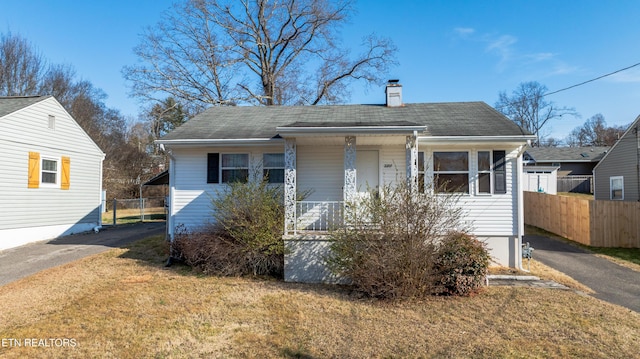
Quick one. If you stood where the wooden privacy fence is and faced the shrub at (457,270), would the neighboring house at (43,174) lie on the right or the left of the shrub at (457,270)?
right

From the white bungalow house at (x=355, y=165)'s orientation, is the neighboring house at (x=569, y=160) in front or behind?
behind

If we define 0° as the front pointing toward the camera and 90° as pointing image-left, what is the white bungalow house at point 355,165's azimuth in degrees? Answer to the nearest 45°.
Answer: approximately 0°

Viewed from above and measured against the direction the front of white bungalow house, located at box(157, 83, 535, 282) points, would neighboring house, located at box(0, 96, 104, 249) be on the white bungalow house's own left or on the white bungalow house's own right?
on the white bungalow house's own right

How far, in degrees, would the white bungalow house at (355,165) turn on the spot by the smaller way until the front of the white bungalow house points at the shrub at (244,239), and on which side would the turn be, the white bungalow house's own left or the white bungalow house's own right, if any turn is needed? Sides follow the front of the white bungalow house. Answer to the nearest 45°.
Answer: approximately 45° to the white bungalow house's own right

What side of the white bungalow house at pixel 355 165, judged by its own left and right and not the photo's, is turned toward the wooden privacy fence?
left

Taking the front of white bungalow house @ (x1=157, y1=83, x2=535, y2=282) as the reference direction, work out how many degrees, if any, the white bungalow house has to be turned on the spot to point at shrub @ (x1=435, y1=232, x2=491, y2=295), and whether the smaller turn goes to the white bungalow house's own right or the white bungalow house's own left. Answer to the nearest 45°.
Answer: approximately 45° to the white bungalow house's own left

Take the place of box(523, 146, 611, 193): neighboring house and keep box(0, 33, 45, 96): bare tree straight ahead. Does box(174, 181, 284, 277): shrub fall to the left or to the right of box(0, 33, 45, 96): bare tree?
left
